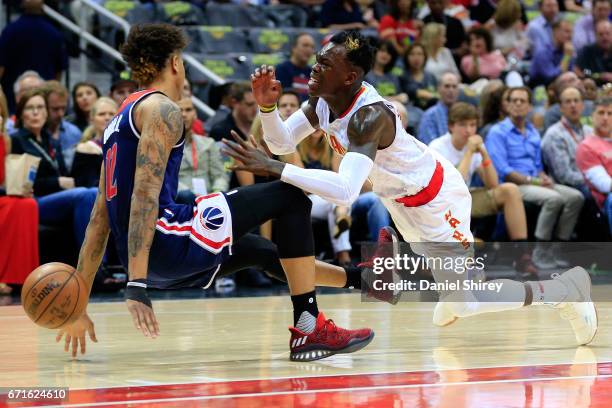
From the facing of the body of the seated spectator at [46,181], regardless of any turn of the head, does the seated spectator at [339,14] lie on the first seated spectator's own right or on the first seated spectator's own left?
on the first seated spectator's own left

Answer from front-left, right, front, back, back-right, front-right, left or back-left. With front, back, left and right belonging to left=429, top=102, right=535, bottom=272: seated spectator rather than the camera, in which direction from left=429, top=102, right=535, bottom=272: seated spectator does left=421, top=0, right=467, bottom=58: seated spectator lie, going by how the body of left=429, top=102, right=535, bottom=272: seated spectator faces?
back-left

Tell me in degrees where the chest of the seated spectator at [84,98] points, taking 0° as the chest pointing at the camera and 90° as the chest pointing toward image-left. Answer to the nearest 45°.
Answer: approximately 0°

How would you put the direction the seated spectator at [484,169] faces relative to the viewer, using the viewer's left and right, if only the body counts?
facing the viewer and to the right of the viewer

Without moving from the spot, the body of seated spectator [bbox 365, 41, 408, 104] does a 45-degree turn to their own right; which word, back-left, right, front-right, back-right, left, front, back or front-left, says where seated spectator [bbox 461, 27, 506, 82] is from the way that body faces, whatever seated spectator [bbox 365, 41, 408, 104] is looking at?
back

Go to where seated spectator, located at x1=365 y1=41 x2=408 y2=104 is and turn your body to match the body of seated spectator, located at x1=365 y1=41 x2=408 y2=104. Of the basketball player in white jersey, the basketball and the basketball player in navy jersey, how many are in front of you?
3

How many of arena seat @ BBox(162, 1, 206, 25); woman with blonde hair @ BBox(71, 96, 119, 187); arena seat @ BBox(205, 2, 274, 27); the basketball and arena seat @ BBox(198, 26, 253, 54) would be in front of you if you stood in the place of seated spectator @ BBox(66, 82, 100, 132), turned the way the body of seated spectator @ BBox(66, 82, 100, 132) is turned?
2

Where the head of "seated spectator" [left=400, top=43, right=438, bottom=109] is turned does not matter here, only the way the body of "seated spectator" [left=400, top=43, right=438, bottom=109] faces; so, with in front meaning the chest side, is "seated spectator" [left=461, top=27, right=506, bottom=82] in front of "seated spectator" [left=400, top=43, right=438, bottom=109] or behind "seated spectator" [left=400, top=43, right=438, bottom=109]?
behind

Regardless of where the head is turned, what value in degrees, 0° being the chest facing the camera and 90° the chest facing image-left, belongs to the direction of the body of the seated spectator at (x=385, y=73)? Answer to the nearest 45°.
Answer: approximately 0°
